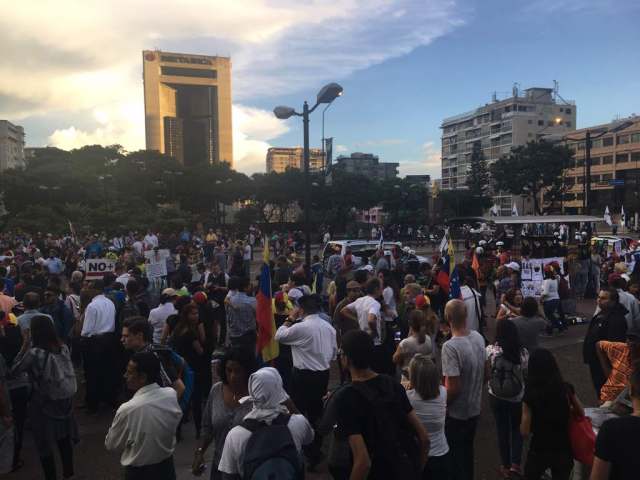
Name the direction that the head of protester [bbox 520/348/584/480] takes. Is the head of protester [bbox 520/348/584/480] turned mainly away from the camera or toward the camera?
away from the camera

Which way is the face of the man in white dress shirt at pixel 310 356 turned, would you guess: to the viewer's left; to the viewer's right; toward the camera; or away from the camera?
away from the camera

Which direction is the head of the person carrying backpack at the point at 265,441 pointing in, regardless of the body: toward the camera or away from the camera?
away from the camera

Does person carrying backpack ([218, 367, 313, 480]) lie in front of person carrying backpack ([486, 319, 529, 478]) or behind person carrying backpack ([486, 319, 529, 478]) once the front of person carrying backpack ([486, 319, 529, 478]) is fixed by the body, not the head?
behind

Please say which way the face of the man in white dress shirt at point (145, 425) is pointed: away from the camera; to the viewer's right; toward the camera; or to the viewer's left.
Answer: to the viewer's left

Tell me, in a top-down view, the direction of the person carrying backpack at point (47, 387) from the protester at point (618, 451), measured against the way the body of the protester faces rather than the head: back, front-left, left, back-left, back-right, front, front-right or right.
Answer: left

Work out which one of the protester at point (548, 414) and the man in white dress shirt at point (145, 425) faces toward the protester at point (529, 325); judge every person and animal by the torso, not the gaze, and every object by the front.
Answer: the protester at point (548, 414)

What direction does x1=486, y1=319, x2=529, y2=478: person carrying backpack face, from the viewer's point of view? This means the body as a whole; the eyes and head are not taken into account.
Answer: away from the camera

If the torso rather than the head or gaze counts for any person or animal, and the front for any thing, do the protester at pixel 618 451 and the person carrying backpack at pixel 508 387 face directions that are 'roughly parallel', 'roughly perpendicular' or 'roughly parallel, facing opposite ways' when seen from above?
roughly parallel

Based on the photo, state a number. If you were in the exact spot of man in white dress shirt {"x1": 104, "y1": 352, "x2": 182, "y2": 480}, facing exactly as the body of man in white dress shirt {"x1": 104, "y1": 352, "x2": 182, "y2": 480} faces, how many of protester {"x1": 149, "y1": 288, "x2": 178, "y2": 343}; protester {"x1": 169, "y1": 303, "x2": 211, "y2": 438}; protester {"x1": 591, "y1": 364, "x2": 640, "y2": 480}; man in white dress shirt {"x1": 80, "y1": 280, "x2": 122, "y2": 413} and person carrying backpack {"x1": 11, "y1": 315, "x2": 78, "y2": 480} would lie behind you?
1

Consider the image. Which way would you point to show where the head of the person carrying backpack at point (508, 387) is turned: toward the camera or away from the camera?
away from the camera

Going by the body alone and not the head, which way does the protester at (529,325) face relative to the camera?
away from the camera

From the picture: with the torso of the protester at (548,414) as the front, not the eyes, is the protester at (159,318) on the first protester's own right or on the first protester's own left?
on the first protester's own left

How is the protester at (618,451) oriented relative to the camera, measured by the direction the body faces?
away from the camera

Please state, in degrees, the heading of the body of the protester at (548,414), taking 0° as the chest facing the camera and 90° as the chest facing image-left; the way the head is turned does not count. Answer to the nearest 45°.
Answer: approximately 180°
